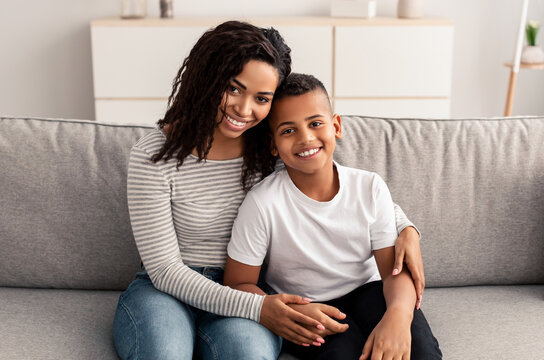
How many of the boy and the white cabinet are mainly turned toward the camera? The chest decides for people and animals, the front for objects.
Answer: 2

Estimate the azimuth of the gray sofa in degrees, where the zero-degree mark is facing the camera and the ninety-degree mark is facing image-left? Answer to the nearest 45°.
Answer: approximately 0°

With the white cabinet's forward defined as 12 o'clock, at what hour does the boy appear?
The boy is roughly at 12 o'clock from the white cabinet.

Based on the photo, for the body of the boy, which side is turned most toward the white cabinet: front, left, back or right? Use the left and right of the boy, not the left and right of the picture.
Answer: back

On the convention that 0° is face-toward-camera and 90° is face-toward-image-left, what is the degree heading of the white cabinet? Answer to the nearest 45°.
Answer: approximately 0°
